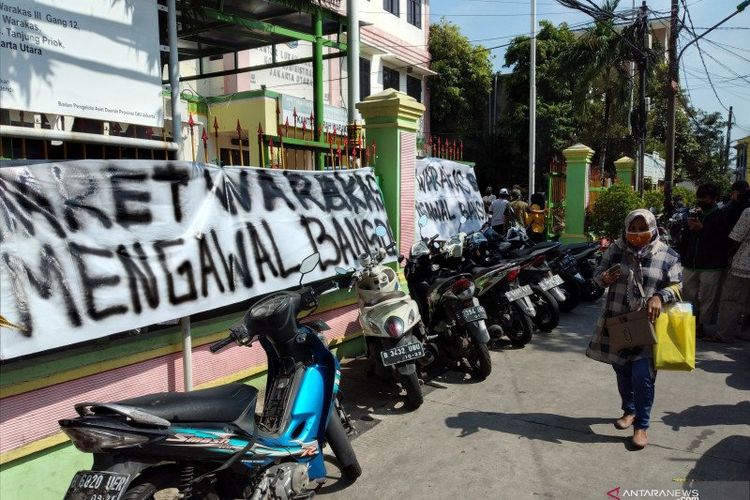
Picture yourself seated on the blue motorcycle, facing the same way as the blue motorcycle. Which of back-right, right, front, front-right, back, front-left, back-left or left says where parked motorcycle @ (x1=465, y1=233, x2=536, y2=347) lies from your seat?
front

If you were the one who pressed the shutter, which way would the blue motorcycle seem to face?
facing away from the viewer and to the right of the viewer

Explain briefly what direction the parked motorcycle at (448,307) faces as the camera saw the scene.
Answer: facing away from the viewer and to the left of the viewer

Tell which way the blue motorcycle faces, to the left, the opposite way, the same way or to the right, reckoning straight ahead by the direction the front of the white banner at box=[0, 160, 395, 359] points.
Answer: to the left

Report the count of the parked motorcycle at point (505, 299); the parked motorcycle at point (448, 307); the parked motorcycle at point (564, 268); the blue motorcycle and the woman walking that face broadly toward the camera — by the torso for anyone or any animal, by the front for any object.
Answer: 1

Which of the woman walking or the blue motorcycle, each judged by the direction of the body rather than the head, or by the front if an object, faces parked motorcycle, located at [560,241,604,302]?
the blue motorcycle

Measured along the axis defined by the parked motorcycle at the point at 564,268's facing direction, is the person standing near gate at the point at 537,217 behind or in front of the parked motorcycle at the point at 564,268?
in front

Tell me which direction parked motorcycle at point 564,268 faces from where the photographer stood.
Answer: facing away from the viewer and to the left of the viewer

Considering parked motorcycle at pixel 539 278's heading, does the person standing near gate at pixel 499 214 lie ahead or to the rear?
ahead

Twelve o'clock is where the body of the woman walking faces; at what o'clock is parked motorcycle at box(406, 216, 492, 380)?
The parked motorcycle is roughly at 4 o'clock from the woman walking.

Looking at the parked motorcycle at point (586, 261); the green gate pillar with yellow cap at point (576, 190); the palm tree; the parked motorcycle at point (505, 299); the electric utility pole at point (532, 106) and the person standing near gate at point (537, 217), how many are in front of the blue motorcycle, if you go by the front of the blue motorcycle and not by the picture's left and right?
6

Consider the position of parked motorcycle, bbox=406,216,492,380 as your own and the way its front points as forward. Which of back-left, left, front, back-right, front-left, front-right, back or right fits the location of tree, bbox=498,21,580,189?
front-right

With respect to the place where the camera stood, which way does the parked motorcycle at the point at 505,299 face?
facing away from the viewer and to the left of the viewer

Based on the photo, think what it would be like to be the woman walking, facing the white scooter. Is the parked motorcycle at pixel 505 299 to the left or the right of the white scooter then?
right

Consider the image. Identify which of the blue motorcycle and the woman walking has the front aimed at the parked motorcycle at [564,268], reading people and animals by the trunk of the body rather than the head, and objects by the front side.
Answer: the blue motorcycle

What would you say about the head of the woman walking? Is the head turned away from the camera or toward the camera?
toward the camera

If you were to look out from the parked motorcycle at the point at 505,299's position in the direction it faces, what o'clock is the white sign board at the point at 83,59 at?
The white sign board is roughly at 9 o'clock from the parked motorcycle.

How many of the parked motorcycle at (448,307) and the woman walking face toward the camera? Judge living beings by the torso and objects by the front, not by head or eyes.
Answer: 1
